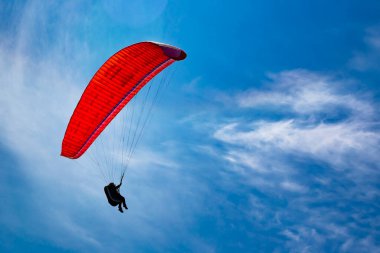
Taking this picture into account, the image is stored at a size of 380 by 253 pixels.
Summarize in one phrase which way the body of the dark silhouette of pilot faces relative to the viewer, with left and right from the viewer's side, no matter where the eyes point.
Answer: facing to the right of the viewer
